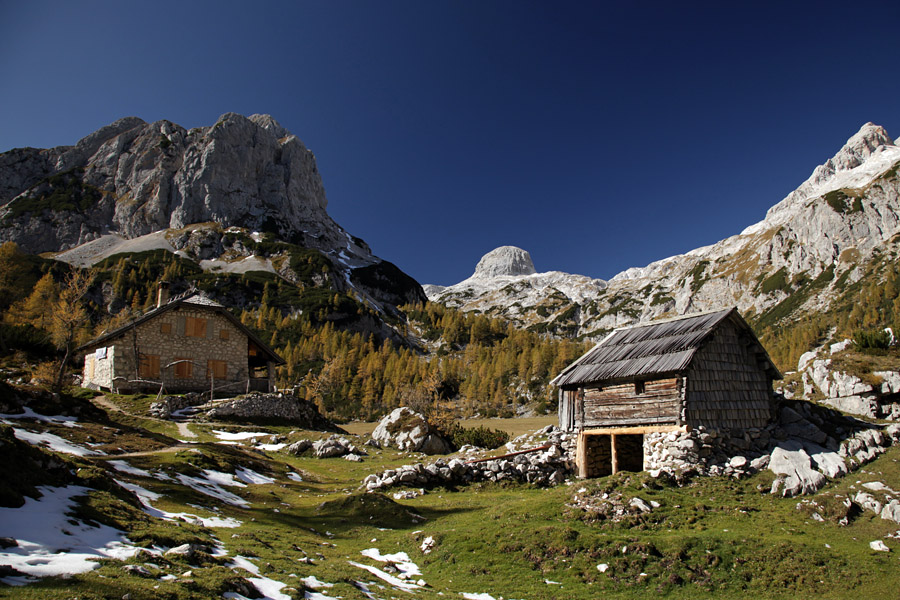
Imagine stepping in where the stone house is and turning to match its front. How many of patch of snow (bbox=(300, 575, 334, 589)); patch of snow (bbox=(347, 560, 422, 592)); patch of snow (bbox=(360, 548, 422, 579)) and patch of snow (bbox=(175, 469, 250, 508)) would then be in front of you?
4

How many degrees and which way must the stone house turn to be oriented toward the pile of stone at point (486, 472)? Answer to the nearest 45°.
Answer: approximately 45° to its left

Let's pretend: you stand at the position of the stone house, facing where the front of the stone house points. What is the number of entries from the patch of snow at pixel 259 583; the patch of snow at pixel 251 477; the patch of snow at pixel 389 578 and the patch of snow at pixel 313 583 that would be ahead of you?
4

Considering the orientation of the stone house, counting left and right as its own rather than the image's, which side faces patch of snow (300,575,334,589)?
front

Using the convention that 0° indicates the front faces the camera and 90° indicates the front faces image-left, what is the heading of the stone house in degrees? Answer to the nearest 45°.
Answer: approximately 0°

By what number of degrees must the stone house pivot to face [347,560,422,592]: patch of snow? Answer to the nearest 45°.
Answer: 0° — it already faces it

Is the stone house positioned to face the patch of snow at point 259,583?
yes

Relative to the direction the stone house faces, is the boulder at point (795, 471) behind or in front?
in front

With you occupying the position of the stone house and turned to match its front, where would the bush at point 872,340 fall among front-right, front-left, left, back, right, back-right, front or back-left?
front-left

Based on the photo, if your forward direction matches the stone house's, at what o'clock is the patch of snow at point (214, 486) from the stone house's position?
The patch of snow is roughly at 12 o'clock from the stone house.

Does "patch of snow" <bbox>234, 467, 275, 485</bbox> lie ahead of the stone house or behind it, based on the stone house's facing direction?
ahead

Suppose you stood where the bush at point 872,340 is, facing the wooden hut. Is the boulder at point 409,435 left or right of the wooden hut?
right

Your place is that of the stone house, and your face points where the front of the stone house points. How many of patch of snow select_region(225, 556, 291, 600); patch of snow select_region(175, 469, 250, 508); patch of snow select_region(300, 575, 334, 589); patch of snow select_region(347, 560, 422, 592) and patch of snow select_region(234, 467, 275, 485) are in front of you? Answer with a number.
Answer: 5

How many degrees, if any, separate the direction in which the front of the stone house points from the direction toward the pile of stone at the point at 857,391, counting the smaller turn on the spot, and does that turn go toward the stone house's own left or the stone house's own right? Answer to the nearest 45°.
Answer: approximately 45° to the stone house's own left

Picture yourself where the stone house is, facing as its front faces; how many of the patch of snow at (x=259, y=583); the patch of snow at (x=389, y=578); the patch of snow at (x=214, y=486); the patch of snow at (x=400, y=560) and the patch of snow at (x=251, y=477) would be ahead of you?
5
